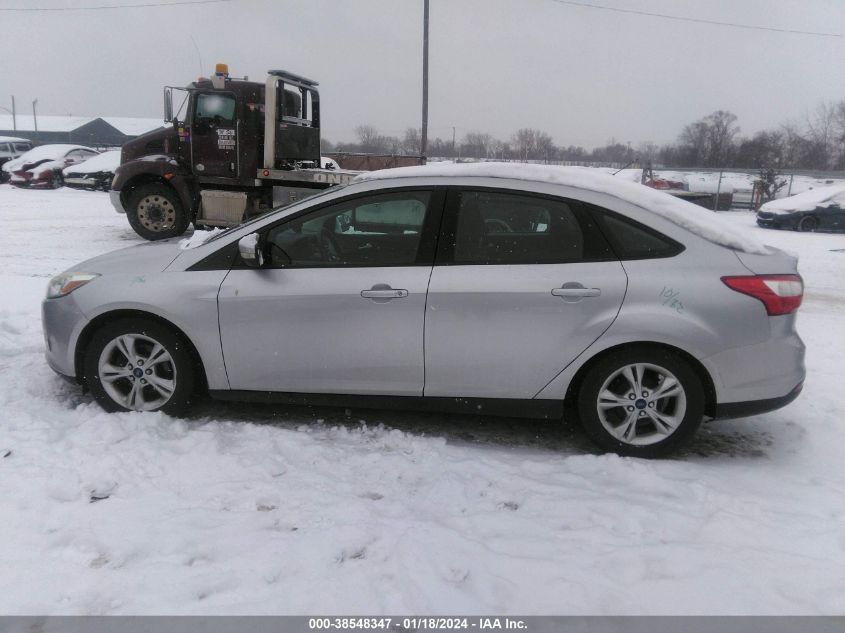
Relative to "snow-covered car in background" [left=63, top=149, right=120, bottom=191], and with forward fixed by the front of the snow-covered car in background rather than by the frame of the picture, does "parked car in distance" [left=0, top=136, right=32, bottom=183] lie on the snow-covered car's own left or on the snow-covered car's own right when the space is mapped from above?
on the snow-covered car's own right

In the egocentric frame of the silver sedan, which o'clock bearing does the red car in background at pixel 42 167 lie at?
The red car in background is roughly at 2 o'clock from the silver sedan.

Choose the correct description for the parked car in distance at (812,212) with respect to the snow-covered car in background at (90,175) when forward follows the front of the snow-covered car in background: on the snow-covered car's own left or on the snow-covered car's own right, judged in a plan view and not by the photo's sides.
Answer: on the snow-covered car's own left

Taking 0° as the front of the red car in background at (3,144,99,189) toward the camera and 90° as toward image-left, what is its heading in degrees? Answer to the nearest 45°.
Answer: approximately 45°

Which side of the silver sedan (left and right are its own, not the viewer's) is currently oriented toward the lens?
left

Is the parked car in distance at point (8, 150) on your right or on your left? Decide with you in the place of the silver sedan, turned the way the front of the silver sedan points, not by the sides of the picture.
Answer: on your right

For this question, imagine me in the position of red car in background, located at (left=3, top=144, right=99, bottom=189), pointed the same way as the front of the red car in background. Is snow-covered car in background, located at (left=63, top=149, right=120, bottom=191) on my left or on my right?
on my left

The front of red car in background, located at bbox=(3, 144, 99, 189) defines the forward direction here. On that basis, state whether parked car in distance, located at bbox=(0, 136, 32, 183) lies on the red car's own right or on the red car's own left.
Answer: on the red car's own right

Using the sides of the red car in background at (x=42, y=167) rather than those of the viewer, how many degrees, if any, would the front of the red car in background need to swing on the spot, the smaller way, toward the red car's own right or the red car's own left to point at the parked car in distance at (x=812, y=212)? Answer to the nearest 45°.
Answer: approximately 90° to the red car's own left

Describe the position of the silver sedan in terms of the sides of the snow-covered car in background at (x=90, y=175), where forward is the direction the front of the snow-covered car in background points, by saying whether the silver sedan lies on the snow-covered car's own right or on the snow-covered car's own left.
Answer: on the snow-covered car's own left
